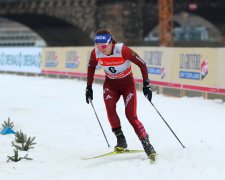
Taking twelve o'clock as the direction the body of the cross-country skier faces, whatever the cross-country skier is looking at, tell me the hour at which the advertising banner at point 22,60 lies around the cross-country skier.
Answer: The advertising banner is roughly at 4 o'clock from the cross-country skier.

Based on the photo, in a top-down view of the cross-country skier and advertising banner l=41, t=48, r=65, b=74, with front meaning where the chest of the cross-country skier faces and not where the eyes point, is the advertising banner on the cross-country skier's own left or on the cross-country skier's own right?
on the cross-country skier's own right

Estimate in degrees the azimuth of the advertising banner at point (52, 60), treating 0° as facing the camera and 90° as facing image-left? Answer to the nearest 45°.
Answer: approximately 0°

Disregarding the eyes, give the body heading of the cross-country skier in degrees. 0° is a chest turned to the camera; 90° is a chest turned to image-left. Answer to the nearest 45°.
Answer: approximately 45°

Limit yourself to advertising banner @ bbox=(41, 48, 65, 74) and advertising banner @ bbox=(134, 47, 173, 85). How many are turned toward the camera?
2

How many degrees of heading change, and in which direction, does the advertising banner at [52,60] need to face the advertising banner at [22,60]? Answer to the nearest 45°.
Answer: approximately 135° to its right

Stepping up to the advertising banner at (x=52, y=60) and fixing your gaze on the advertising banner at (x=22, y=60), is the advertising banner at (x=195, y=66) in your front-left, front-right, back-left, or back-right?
back-left

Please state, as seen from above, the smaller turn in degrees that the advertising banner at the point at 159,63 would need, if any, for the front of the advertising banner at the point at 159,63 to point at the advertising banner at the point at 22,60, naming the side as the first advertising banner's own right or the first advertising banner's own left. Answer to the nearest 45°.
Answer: approximately 135° to the first advertising banner's own right
